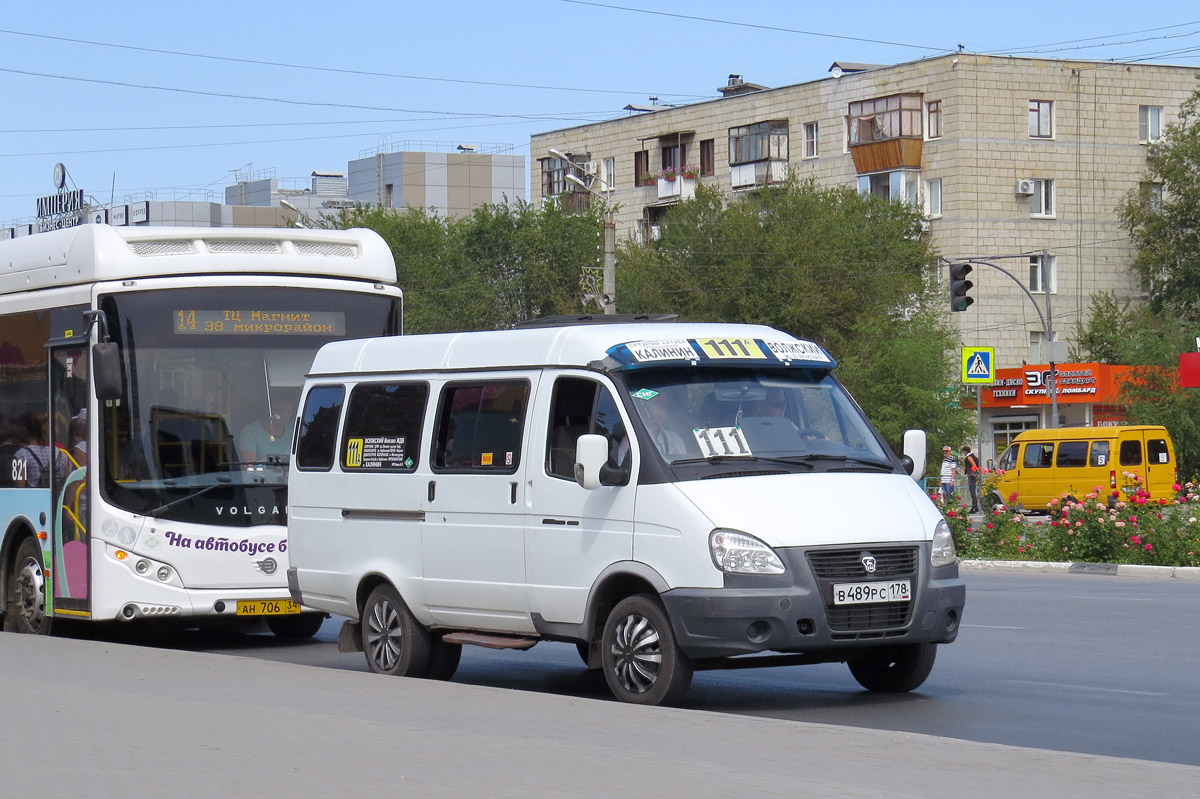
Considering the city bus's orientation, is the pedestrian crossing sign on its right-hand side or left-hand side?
on its left

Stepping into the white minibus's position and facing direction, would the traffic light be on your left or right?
on your left

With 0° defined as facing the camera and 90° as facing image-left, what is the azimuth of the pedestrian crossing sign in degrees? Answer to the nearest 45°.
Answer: approximately 0°

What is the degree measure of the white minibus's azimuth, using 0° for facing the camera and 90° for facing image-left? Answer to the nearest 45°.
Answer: approximately 315°

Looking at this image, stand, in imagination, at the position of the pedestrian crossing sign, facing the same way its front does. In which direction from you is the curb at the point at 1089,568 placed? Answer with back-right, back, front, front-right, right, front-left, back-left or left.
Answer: front

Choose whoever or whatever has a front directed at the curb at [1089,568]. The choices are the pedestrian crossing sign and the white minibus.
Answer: the pedestrian crossing sign

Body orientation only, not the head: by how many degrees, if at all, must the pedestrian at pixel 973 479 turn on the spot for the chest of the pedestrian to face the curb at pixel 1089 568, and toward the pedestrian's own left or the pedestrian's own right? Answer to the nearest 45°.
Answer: approximately 90° to the pedestrian's own left

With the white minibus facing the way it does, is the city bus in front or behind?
behind
